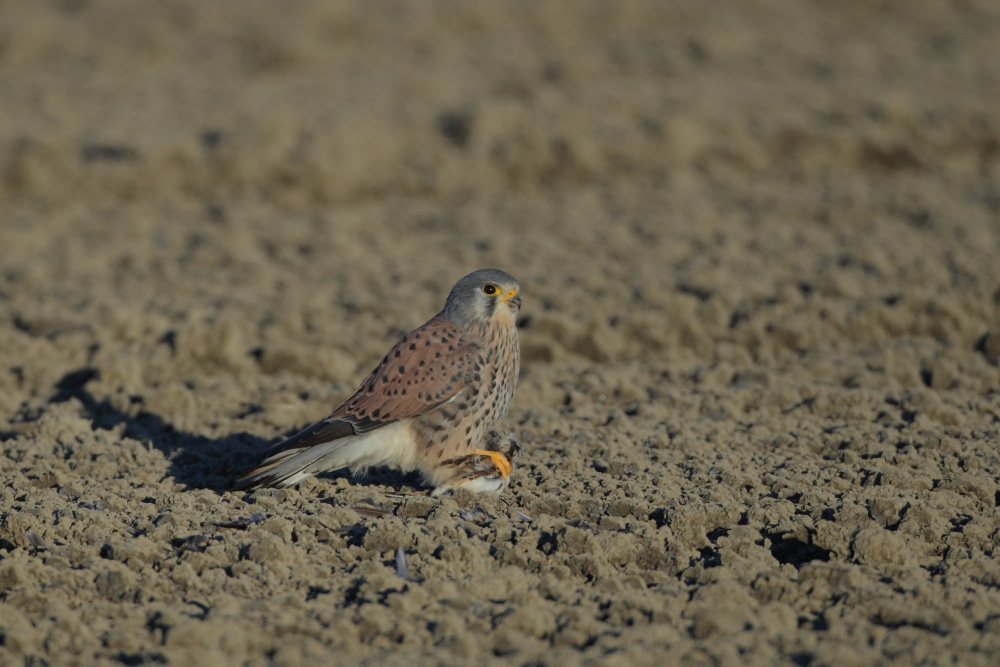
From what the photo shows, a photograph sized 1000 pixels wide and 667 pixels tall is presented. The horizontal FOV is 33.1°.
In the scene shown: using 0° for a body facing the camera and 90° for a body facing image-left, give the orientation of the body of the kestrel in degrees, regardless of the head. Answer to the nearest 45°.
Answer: approximately 270°

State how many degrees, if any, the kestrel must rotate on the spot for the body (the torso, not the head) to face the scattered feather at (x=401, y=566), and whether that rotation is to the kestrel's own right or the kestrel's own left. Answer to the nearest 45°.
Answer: approximately 90° to the kestrel's own right
